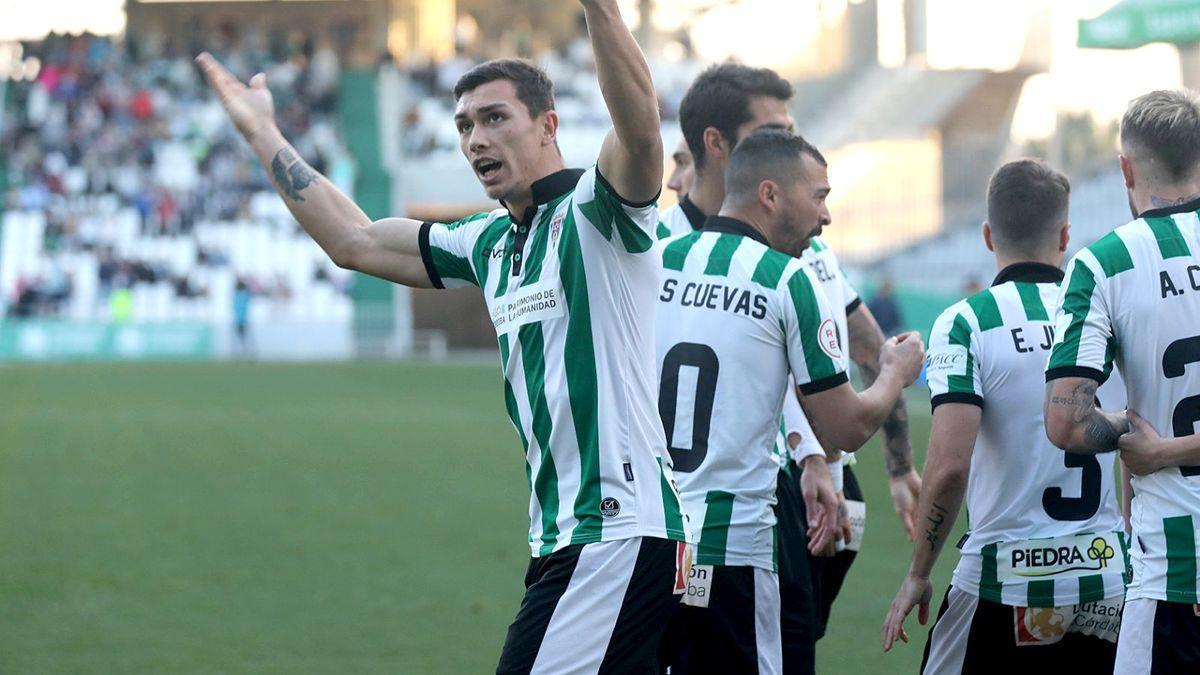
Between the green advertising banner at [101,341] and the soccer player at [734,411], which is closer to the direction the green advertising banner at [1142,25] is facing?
the soccer player

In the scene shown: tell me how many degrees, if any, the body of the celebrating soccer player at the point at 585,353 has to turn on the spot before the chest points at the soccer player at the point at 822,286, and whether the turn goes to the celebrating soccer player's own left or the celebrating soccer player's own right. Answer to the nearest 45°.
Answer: approximately 180°

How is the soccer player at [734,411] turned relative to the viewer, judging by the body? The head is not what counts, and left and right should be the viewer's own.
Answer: facing away from the viewer and to the right of the viewer

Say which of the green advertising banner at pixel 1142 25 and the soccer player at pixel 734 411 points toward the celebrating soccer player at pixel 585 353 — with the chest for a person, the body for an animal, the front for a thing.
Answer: the green advertising banner

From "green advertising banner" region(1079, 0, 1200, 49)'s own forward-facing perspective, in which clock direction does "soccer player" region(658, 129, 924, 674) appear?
The soccer player is roughly at 12 o'clock from the green advertising banner.

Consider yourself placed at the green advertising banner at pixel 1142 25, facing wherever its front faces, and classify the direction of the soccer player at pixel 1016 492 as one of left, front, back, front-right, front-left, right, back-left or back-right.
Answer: front

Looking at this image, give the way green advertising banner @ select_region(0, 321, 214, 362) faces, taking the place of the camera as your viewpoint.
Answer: facing the viewer

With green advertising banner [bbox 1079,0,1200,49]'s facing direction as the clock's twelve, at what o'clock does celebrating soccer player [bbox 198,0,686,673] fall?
The celebrating soccer player is roughly at 12 o'clock from the green advertising banner.

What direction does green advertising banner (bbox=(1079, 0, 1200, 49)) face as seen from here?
toward the camera

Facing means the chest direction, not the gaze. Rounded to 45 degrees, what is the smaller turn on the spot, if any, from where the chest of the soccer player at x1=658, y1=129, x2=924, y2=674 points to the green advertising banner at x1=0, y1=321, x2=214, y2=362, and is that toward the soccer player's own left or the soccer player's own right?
approximately 90° to the soccer player's own left

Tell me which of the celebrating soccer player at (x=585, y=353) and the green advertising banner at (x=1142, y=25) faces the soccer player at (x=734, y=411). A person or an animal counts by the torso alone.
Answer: the green advertising banner

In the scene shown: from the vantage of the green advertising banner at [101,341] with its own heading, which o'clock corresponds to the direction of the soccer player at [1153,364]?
The soccer player is roughly at 12 o'clock from the green advertising banner.

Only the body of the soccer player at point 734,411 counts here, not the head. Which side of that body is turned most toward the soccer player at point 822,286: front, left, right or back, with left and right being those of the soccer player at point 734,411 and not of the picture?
front

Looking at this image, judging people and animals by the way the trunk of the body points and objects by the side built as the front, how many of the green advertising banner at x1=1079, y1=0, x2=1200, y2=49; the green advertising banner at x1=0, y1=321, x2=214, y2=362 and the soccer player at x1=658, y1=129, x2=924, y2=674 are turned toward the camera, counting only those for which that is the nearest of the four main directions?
2
